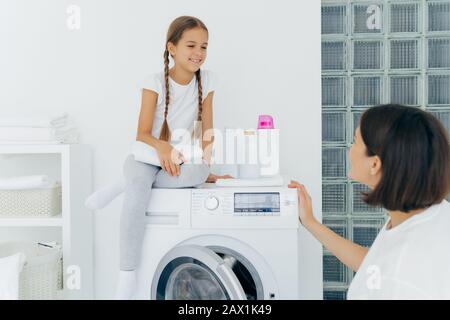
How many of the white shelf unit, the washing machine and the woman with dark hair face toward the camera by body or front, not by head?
2

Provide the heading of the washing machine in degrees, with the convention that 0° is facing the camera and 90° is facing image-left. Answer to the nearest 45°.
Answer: approximately 0°

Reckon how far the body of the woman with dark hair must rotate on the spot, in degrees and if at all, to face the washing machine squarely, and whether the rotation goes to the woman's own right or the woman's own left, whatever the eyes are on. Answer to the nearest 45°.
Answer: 0° — they already face it

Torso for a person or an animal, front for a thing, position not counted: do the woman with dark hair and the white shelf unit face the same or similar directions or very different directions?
very different directions

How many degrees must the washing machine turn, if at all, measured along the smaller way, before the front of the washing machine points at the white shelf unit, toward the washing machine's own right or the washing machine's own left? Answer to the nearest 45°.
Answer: approximately 135° to the washing machine's own right

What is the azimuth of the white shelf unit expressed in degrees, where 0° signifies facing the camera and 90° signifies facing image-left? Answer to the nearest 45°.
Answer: approximately 0°

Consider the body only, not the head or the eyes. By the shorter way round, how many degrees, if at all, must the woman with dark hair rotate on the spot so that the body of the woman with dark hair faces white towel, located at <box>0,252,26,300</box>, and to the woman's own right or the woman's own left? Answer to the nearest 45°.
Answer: approximately 45° to the woman's own left

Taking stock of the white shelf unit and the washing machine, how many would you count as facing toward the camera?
2
